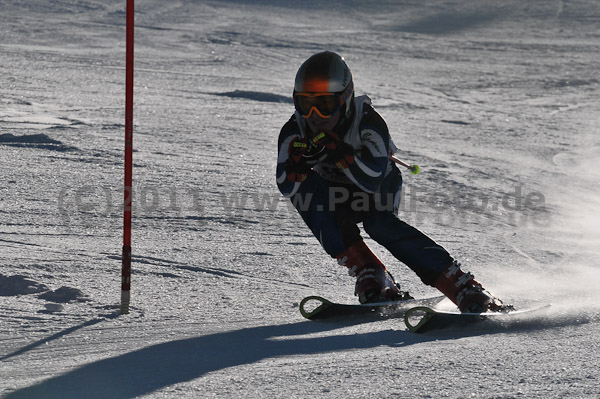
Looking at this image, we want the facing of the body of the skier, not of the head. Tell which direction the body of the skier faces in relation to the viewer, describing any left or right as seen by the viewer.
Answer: facing the viewer and to the left of the viewer

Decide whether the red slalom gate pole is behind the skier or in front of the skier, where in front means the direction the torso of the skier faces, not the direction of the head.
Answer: in front
